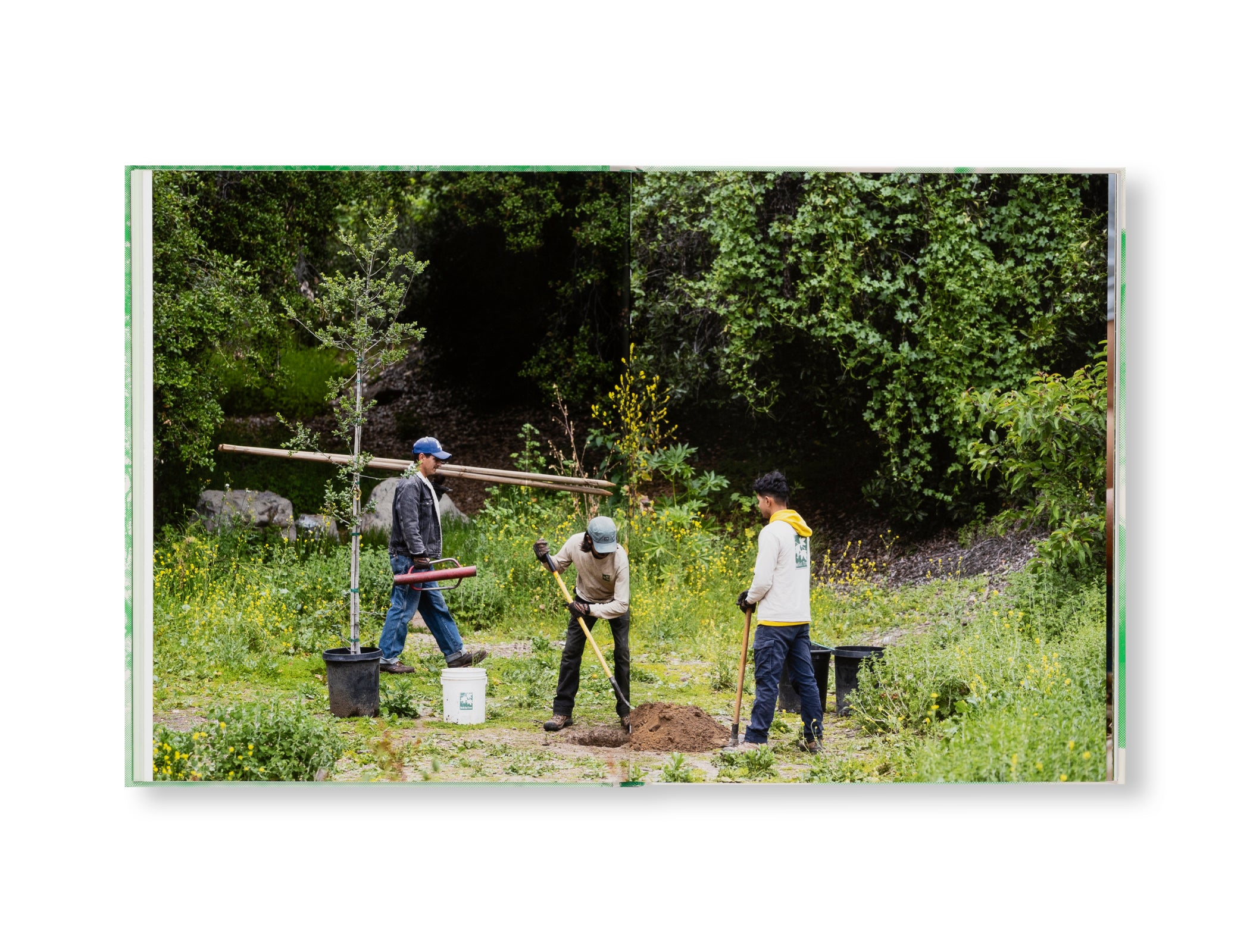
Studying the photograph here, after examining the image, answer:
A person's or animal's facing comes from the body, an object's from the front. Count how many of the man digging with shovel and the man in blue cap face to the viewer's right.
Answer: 1

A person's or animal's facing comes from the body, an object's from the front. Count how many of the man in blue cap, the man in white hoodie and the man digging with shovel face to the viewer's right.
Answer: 1

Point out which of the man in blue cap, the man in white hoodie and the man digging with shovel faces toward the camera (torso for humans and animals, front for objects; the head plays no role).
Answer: the man digging with shovel

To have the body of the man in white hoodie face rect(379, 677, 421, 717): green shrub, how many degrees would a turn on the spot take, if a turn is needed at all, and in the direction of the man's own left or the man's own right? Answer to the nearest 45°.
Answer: approximately 45° to the man's own left

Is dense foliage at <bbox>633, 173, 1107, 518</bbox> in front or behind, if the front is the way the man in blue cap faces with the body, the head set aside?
in front

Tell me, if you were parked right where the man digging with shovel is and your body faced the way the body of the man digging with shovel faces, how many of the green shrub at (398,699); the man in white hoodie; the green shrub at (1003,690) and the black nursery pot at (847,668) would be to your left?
3

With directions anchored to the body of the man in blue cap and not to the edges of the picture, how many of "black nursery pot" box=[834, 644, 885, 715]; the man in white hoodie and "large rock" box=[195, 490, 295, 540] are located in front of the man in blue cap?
2

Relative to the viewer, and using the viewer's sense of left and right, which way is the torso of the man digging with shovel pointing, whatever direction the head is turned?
facing the viewer

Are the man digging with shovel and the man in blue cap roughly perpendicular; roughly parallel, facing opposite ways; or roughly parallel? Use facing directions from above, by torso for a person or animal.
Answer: roughly perpendicular

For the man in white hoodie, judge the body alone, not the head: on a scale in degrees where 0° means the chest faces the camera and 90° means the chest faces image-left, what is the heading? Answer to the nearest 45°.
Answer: approximately 135°

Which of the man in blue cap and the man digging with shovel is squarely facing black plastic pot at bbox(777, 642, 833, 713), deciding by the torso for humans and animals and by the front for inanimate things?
the man in blue cap

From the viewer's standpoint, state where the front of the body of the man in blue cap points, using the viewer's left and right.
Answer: facing to the right of the viewer

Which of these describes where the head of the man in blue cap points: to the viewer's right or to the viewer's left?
to the viewer's right

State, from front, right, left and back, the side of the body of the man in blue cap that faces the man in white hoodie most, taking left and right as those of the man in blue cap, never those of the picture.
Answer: front
